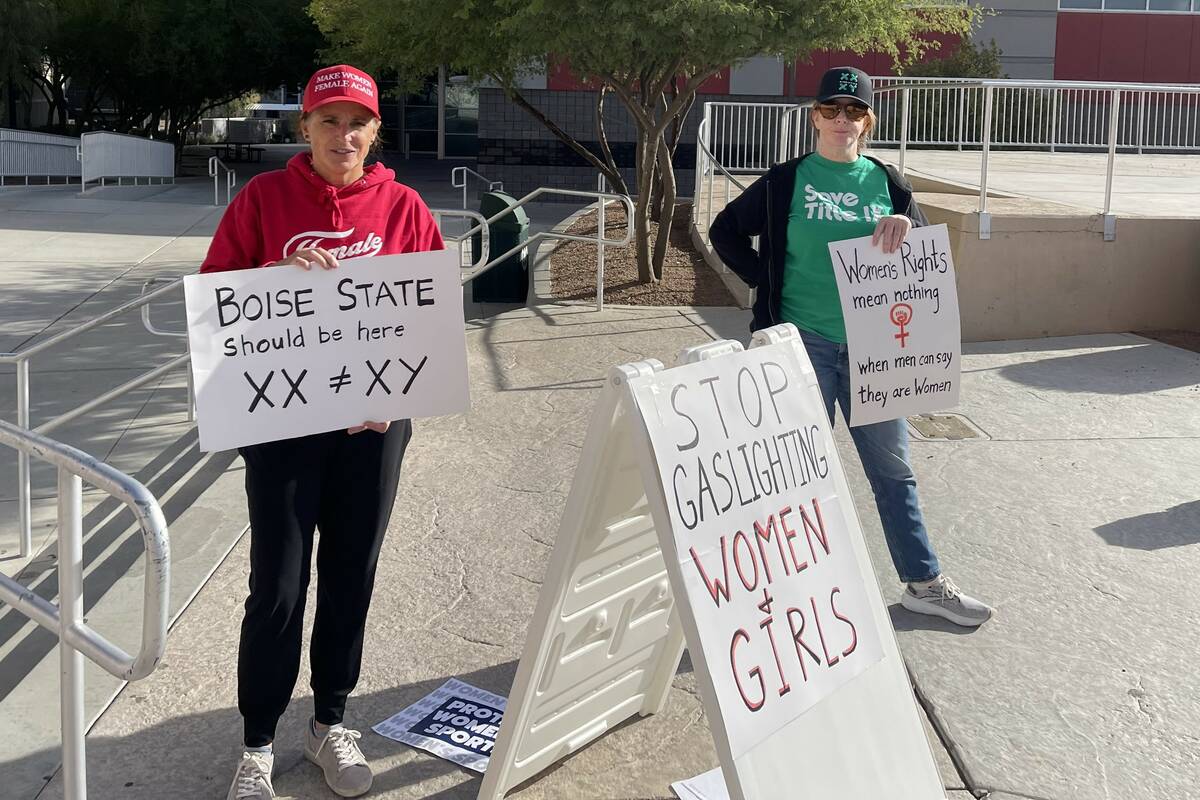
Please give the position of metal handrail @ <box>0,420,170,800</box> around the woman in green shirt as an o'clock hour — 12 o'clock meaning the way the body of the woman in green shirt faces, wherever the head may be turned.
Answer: The metal handrail is roughly at 1 o'clock from the woman in green shirt.

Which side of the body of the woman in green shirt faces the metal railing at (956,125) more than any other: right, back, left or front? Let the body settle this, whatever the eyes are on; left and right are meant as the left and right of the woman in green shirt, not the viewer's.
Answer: back

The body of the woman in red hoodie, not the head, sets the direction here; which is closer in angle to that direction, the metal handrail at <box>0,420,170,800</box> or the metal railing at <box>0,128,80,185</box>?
the metal handrail

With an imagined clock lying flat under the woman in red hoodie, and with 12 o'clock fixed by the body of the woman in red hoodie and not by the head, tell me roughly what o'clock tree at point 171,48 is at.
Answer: The tree is roughly at 6 o'clock from the woman in red hoodie.

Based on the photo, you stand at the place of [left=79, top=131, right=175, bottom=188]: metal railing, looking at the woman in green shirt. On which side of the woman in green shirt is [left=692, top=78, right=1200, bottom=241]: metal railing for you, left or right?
left

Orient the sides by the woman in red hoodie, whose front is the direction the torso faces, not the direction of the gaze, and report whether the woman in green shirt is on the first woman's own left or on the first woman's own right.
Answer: on the first woman's own left

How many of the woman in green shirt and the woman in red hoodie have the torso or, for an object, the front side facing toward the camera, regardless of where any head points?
2

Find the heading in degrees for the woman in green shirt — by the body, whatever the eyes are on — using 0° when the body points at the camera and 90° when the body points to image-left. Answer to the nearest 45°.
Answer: approximately 0°

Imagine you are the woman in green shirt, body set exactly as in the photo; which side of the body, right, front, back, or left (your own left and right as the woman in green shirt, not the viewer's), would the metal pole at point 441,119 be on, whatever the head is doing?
back

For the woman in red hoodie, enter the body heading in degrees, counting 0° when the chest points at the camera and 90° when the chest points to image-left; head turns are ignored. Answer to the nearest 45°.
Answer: approximately 0°

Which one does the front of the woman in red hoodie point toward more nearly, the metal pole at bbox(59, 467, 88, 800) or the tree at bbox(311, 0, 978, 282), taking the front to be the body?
the metal pole

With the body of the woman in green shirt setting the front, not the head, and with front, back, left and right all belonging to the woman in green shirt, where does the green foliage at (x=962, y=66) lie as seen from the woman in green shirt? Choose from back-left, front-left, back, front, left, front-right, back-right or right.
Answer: back

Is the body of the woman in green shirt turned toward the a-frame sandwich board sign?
yes
